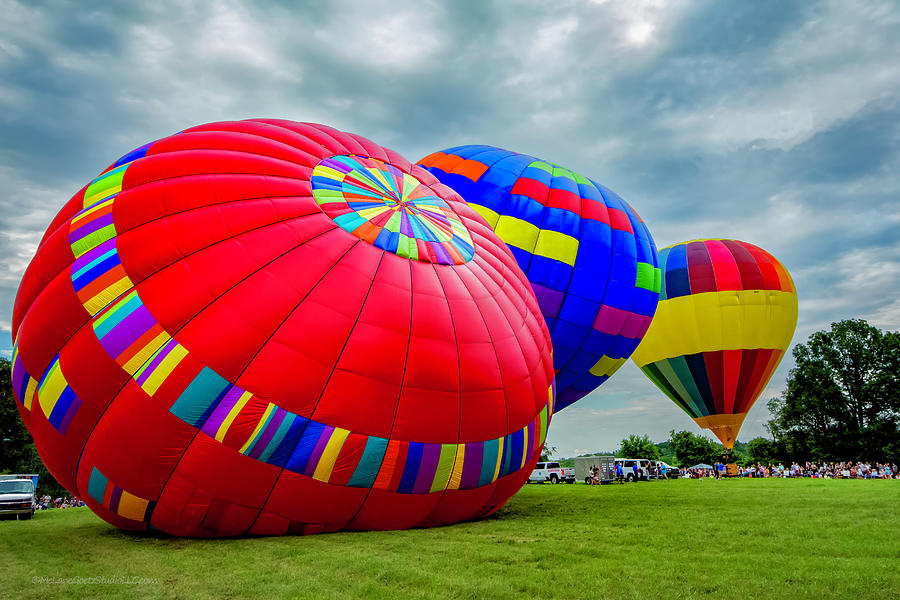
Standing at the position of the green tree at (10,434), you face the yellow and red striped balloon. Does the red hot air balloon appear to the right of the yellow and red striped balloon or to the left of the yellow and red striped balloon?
right

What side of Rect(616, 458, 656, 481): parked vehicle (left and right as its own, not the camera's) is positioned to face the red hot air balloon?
right

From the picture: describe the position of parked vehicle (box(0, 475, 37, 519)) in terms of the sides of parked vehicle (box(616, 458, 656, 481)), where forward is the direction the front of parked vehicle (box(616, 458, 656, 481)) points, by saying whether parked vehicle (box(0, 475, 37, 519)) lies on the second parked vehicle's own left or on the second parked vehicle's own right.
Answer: on the second parked vehicle's own right

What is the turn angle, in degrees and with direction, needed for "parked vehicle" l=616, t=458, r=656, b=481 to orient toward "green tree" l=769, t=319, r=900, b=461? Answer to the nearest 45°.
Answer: approximately 45° to its left

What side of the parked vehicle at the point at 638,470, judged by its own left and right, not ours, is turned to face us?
right

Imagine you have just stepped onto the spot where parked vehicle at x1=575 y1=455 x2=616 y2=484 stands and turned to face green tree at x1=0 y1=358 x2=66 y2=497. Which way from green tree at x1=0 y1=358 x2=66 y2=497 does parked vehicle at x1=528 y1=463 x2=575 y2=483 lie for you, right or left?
right

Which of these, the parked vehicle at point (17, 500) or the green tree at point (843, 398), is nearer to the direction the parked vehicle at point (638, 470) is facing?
the green tree

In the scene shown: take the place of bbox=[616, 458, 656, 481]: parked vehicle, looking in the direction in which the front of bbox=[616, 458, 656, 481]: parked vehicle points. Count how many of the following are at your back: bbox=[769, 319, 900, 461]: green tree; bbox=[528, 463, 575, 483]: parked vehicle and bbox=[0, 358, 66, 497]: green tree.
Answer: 2
